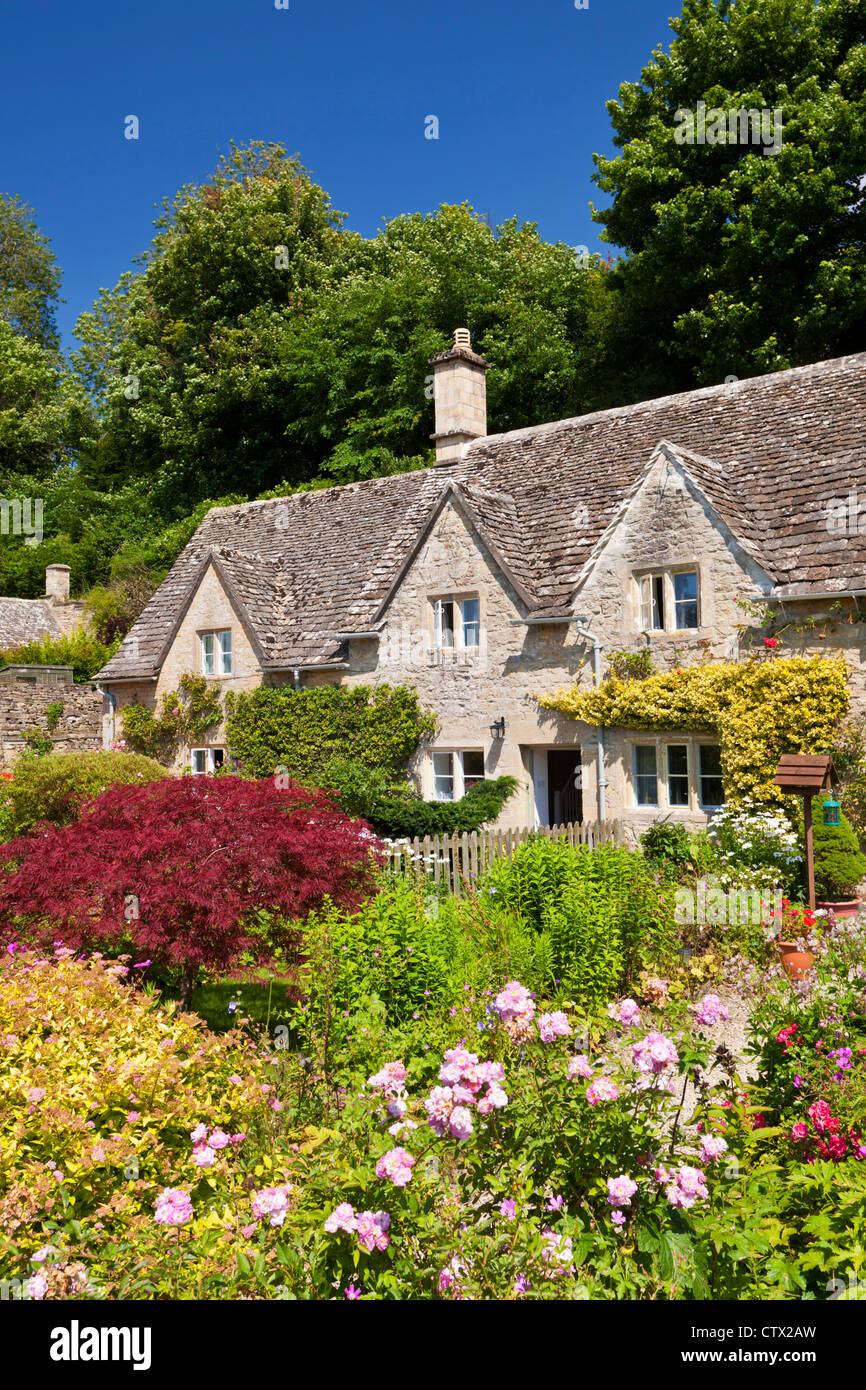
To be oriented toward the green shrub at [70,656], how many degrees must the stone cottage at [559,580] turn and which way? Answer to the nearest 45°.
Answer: approximately 90° to its right

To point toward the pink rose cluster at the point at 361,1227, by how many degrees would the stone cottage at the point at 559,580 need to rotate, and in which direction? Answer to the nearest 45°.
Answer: approximately 45° to its left

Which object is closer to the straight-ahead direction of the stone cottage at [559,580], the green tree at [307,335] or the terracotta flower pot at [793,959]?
the terracotta flower pot

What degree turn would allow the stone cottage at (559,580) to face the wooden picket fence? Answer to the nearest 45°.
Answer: approximately 45° to its left

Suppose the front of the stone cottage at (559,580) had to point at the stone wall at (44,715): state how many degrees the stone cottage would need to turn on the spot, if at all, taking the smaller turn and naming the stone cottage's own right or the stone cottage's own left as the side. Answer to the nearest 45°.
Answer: approximately 90° to the stone cottage's own right

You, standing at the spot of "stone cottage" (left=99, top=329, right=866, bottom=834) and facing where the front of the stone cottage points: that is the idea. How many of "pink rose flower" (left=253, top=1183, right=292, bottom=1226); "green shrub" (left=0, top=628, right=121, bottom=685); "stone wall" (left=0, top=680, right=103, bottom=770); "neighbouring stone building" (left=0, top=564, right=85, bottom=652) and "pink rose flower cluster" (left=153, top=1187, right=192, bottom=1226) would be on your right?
3

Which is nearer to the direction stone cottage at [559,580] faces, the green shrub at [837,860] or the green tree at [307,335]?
the green shrub

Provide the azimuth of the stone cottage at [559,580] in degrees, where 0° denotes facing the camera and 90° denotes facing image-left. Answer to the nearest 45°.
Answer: approximately 45°

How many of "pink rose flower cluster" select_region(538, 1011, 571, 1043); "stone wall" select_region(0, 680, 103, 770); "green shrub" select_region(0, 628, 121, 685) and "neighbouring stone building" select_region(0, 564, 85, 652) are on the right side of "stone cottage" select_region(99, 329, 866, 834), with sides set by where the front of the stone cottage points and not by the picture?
3

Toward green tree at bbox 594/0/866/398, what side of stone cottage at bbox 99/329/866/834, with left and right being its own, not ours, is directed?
back

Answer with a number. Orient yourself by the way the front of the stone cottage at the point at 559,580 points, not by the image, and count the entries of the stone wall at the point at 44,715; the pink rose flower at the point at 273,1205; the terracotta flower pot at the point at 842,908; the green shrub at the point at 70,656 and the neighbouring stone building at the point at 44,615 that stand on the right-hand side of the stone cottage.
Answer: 3

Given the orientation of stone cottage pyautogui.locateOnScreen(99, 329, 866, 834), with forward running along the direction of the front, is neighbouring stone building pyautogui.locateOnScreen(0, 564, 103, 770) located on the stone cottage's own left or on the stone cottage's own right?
on the stone cottage's own right

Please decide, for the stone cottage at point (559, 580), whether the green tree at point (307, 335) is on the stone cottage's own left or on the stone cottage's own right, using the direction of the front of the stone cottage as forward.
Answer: on the stone cottage's own right
